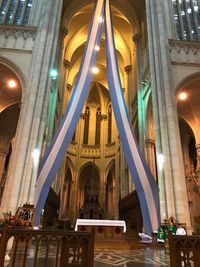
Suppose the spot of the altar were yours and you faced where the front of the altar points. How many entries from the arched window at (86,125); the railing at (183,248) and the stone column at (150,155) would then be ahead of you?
1

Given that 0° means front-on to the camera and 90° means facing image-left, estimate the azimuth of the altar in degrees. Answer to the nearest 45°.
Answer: approximately 0°

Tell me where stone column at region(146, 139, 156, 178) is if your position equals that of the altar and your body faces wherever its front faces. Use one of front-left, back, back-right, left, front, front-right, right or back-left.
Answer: back-left

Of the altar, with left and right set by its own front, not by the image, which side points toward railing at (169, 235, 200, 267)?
front

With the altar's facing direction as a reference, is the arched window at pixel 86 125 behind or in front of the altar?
behind

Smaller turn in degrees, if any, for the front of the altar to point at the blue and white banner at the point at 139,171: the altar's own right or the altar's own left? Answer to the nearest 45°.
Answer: approximately 45° to the altar's own left

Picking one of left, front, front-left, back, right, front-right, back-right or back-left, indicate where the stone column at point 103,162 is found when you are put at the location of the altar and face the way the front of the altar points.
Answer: back
